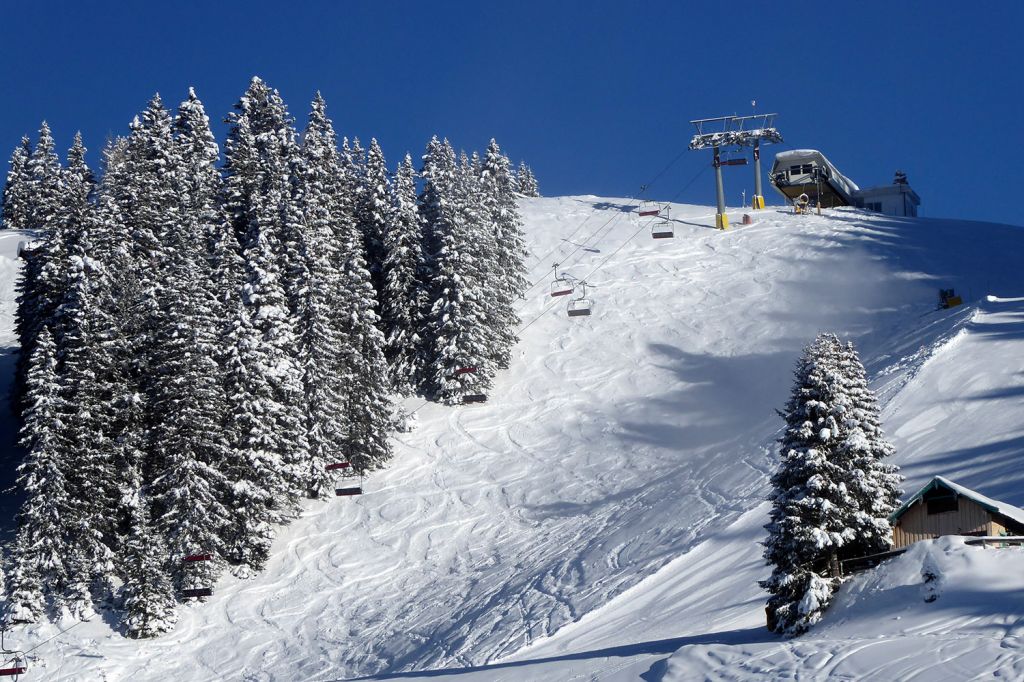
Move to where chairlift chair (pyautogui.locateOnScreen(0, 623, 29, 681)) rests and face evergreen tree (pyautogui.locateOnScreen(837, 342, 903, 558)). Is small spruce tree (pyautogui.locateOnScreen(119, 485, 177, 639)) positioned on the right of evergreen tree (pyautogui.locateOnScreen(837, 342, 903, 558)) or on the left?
left

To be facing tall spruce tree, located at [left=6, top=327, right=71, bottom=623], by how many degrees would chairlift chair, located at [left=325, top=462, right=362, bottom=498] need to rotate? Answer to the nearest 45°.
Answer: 0° — it already faces it

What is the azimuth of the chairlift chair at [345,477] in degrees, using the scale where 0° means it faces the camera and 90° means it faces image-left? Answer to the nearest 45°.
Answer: approximately 45°
